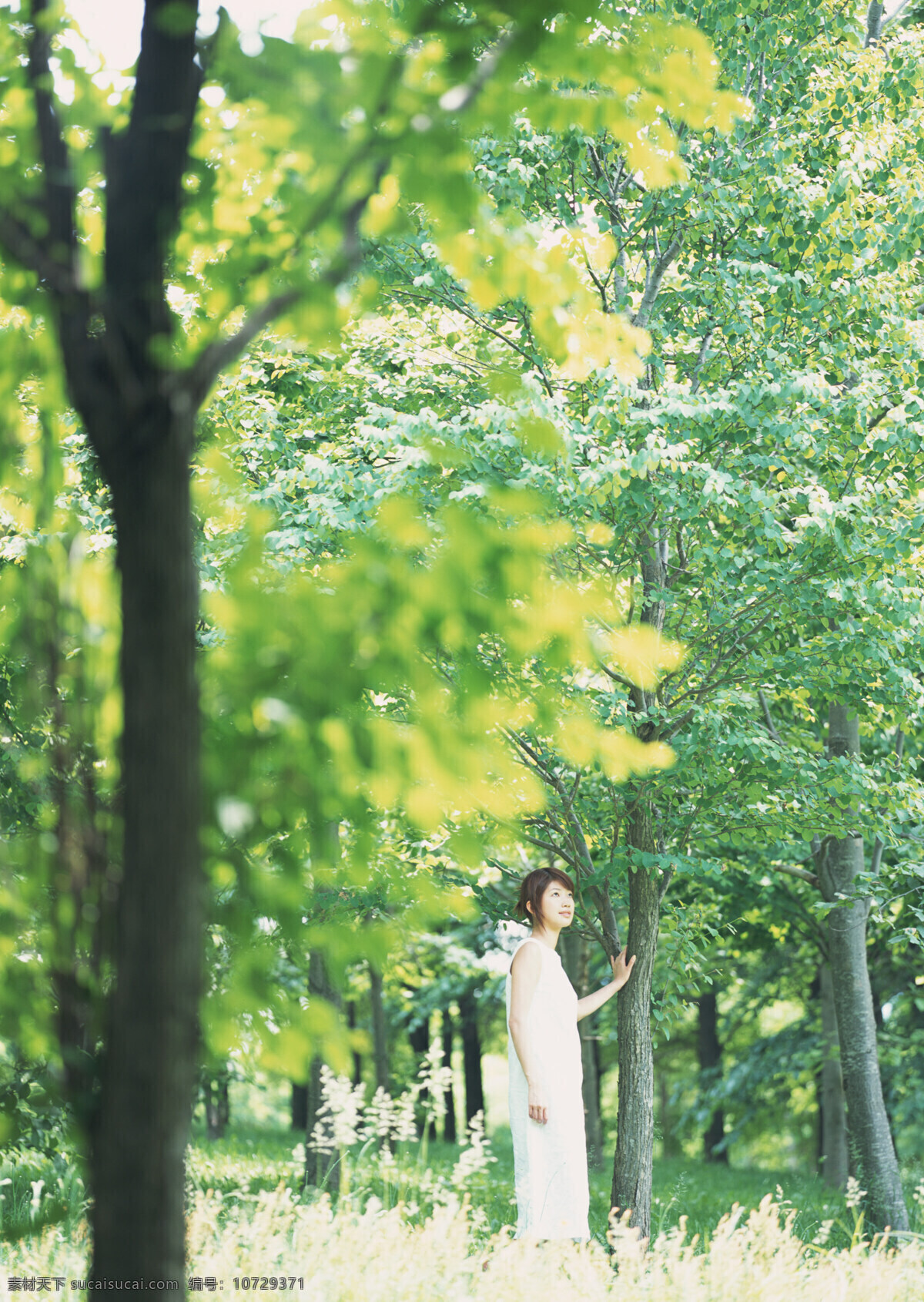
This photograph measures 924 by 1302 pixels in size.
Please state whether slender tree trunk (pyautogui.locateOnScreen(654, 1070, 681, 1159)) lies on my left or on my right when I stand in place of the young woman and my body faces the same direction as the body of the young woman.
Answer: on my left

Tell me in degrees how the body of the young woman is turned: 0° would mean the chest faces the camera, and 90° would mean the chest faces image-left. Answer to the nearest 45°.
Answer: approximately 315°

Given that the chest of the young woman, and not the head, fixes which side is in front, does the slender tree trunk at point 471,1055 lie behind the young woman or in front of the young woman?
behind

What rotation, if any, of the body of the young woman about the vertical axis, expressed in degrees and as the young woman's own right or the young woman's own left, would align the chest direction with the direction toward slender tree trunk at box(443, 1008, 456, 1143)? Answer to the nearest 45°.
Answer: approximately 135° to the young woman's own left

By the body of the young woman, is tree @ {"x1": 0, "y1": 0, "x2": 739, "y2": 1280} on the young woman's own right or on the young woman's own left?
on the young woman's own right

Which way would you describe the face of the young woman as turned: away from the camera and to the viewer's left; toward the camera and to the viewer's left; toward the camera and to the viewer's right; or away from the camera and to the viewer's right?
toward the camera and to the viewer's right
